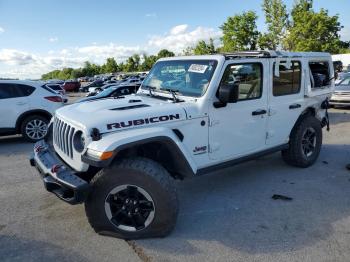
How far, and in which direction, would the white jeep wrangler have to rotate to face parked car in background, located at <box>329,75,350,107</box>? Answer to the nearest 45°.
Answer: approximately 180°

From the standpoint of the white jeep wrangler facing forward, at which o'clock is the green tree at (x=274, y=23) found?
The green tree is roughly at 5 o'clock from the white jeep wrangler.

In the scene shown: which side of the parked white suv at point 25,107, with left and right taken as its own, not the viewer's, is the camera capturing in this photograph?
left

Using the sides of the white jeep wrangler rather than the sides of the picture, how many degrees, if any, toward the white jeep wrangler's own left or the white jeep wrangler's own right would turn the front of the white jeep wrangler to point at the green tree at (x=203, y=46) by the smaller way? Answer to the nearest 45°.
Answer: approximately 135° to the white jeep wrangler's own right

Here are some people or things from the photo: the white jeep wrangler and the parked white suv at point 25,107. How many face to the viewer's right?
0

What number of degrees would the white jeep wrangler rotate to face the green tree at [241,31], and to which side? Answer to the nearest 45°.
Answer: approximately 135° to its right

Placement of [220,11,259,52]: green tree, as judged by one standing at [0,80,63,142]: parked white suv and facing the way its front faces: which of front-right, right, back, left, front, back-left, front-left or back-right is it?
back-right

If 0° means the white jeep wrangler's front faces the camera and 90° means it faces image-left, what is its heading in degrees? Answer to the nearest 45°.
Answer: approximately 45°

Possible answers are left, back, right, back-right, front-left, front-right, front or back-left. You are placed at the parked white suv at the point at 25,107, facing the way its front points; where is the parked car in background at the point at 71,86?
right
